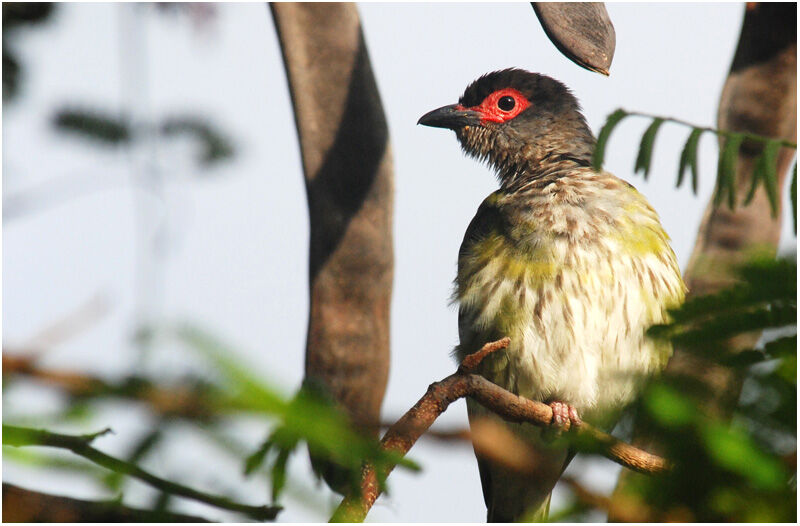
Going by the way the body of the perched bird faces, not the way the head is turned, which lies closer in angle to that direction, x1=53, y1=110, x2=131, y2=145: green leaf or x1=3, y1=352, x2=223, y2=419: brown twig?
the brown twig

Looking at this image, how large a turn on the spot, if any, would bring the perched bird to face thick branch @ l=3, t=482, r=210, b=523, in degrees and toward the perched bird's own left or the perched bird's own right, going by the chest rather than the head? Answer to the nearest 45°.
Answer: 0° — it already faces it

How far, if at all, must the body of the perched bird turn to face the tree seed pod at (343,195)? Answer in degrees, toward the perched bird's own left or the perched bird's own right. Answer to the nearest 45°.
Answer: approximately 90° to the perched bird's own right

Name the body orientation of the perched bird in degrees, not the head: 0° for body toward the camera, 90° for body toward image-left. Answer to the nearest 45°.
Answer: approximately 0°

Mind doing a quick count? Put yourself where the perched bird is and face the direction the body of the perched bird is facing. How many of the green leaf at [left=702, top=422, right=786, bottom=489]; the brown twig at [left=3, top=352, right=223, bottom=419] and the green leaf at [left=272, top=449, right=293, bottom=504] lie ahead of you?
3

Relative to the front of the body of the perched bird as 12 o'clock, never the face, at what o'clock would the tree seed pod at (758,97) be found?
The tree seed pod is roughly at 8 o'clock from the perched bird.

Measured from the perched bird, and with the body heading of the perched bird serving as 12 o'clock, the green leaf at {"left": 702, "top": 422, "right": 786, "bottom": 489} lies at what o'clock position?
The green leaf is roughly at 12 o'clock from the perched bird.

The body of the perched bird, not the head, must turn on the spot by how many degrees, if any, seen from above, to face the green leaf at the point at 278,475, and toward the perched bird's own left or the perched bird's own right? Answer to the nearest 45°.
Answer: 0° — it already faces it
